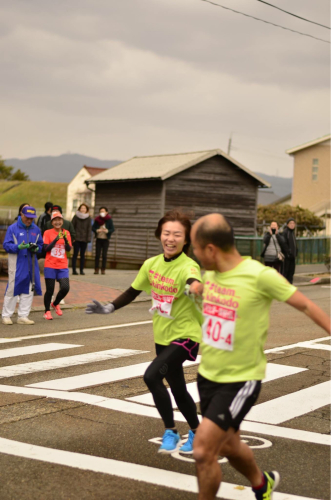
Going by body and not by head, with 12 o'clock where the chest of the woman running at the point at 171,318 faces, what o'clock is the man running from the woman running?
The man running is roughly at 10 o'clock from the woman running.

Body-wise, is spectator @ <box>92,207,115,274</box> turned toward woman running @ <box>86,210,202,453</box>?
yes

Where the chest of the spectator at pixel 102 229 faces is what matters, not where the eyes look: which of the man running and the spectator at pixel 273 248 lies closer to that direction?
the man running

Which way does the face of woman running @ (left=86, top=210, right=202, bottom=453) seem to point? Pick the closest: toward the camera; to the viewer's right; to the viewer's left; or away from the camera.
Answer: toward the camera

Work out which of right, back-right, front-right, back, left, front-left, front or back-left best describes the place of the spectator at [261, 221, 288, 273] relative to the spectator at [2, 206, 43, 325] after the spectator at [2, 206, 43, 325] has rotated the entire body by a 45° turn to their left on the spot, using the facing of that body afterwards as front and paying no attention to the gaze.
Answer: front-left

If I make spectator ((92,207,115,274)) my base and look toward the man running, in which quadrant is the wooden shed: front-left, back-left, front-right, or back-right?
back-left

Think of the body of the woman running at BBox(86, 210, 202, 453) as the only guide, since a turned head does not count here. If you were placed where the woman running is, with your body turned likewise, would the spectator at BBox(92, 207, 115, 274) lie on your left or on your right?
on your right

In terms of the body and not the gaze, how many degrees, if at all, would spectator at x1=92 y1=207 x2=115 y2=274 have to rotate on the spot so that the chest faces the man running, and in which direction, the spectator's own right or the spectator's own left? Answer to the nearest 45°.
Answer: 0° — they already face them

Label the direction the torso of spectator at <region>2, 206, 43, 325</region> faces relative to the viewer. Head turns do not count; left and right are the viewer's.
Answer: facing the viewer and to the right of the viewer

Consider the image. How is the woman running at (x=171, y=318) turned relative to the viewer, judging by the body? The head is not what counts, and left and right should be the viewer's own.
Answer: facing the viewer and to the left of the viewer

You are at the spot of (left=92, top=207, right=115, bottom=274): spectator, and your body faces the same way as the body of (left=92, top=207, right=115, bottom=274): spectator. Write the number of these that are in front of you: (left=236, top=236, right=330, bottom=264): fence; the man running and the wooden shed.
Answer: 1

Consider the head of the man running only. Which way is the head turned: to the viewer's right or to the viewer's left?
to the viewer's left

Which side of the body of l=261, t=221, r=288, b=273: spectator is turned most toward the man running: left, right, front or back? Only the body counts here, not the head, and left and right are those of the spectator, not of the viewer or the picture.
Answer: front

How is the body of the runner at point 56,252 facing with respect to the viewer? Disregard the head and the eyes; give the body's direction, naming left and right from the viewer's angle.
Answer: facing the viewer

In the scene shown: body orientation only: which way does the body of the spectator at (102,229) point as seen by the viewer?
toward the camera
